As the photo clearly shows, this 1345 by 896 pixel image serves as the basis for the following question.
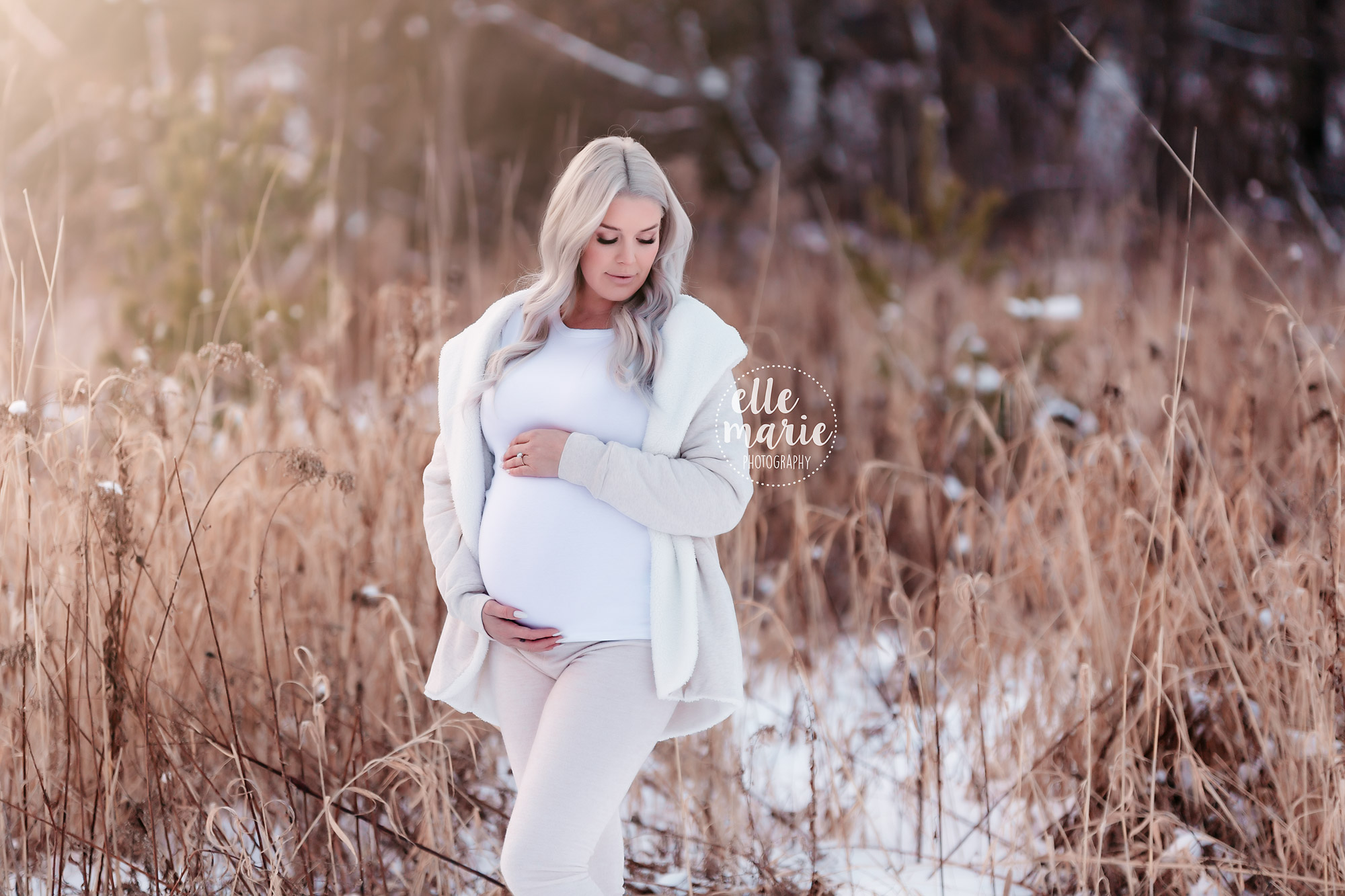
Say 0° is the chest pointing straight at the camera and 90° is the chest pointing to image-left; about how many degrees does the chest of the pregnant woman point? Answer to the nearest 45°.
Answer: approximately 45°
